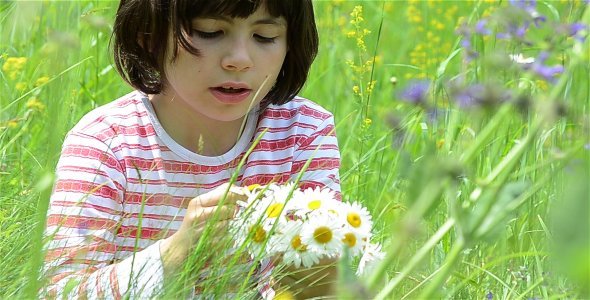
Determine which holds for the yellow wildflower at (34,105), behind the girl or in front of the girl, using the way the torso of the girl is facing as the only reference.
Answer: behind

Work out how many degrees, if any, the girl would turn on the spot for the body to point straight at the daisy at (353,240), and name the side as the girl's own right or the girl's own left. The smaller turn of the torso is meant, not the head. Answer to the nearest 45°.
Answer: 0° — they already face it

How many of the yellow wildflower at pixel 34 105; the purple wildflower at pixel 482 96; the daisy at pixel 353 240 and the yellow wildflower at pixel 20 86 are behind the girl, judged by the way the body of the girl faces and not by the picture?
2

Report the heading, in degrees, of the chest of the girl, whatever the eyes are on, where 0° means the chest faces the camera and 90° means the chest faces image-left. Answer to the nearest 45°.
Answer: approximately 315°

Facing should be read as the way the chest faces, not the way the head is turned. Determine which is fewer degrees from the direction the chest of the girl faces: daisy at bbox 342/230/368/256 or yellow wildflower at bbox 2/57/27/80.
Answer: the daisy

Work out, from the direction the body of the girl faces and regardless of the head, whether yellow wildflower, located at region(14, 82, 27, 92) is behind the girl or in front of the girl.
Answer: behind

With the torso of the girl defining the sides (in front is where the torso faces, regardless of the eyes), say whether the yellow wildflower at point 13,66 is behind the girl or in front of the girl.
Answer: behind
